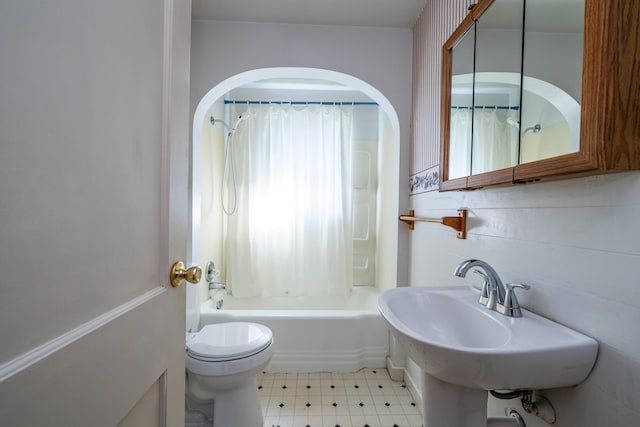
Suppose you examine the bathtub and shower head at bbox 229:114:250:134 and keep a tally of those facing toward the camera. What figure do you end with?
1

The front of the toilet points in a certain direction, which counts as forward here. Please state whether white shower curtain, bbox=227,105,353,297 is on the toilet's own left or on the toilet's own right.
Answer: on the toilet's own left

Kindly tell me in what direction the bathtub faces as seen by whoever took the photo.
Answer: facing the viewer

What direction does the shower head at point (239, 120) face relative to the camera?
to the viewer's right

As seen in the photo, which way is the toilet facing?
to the viewer's right

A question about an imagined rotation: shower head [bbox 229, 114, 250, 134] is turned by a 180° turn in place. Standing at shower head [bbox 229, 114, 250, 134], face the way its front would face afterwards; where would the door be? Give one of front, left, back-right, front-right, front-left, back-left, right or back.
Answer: left

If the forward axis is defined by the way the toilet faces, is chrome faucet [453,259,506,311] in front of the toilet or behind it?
in front

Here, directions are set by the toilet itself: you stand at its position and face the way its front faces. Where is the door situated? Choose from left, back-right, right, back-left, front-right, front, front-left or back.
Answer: right

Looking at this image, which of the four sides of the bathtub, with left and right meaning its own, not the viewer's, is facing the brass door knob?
front

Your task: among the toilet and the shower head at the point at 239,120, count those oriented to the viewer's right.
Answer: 2
